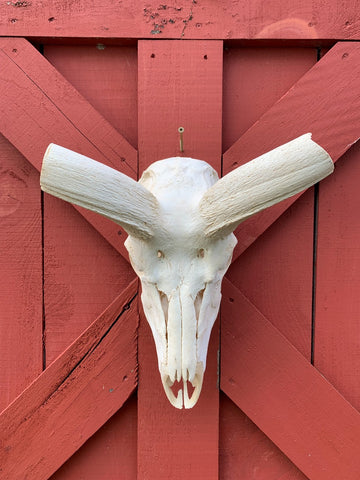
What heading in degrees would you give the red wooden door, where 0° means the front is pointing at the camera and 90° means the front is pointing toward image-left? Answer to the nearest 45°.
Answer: approximately 0°

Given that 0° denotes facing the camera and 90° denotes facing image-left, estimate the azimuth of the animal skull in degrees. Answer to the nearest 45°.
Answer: approximately 0°
